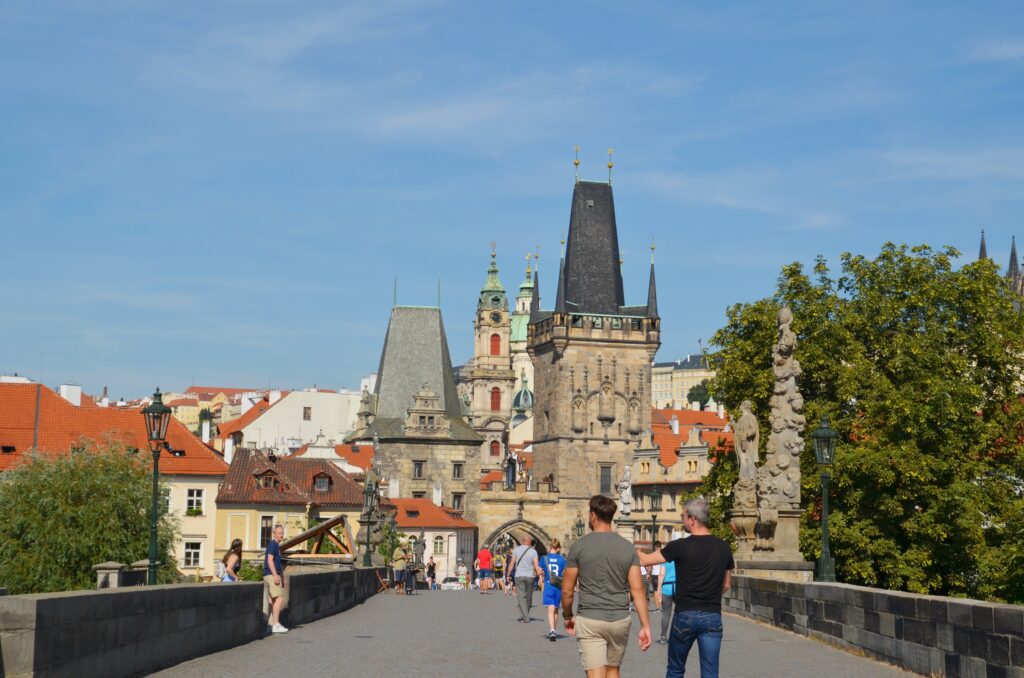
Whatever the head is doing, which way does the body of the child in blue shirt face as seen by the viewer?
away from the camera
